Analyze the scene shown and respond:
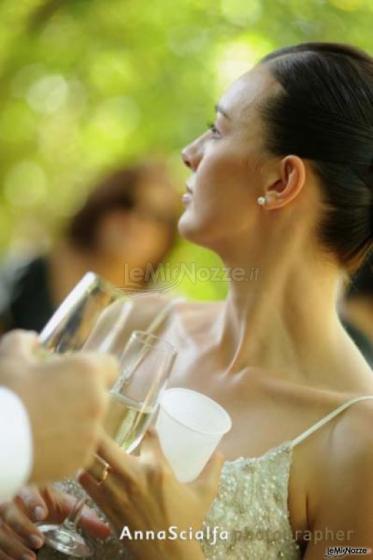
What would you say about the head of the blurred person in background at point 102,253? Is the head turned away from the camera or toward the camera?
toward the camera

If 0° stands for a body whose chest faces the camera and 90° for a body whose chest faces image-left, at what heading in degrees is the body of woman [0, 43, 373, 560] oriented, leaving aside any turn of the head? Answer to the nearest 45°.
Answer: approximately 45°

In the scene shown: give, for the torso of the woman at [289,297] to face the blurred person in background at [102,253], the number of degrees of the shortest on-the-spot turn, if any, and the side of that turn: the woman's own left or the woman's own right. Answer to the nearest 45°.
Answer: approximately 135° to the woman's own right

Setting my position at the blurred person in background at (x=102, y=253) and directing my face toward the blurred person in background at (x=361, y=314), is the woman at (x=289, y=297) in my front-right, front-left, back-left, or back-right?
front-right

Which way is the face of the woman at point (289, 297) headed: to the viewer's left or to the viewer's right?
to the viewer's left
